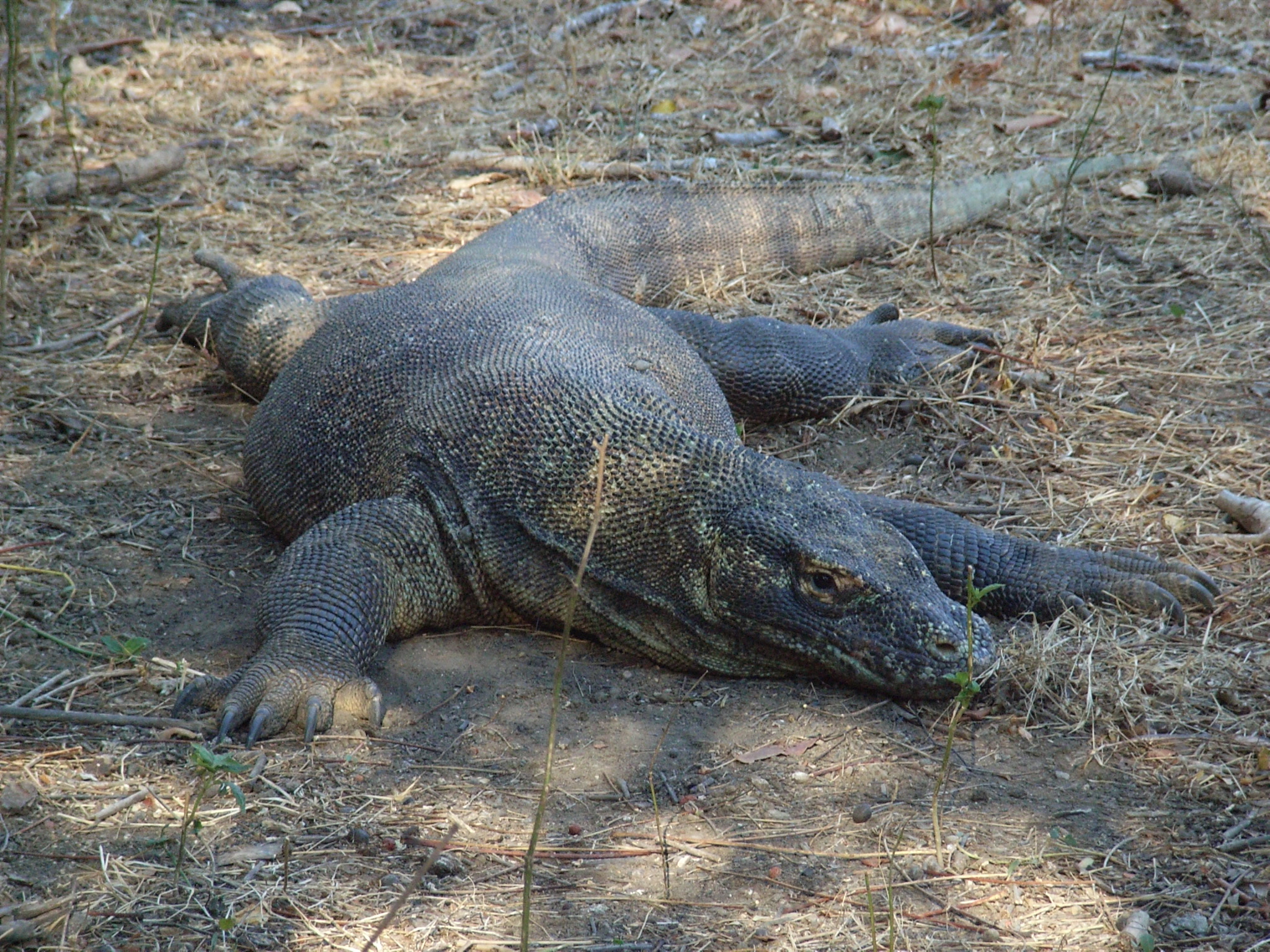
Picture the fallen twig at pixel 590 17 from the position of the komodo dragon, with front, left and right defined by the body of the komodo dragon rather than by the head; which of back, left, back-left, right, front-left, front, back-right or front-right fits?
back-left

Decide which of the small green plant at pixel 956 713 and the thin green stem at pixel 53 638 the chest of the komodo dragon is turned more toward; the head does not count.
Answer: the small green plant

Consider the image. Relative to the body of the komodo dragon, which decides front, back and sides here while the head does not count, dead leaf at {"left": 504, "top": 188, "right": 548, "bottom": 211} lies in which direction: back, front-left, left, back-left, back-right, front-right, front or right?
back-left

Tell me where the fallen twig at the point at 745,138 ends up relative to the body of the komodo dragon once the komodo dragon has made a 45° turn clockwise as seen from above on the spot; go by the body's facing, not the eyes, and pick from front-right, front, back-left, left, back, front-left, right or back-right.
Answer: back

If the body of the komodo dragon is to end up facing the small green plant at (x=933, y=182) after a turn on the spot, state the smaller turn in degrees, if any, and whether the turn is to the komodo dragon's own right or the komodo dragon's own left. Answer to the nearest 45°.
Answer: approximately 90° to the komodo dragon's own left

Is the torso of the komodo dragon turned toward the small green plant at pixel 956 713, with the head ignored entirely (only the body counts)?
yes

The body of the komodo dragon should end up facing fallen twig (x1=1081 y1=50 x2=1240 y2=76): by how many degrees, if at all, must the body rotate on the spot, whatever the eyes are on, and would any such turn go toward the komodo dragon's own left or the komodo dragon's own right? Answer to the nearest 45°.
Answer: approximately 90° to the komodo dragon's own left

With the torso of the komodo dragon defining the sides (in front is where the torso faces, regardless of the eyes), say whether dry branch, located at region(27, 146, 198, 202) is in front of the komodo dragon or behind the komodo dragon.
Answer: behind

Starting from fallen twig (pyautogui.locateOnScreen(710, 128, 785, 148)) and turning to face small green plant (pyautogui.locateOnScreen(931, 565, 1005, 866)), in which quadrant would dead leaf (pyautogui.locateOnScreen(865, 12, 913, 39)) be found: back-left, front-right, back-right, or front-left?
back-left

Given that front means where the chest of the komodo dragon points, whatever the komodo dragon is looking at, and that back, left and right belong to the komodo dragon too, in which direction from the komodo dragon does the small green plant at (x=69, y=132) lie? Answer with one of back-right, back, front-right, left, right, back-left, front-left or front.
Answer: back

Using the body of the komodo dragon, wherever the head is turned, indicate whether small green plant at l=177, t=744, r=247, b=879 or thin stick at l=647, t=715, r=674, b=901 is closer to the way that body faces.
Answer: the thin stick

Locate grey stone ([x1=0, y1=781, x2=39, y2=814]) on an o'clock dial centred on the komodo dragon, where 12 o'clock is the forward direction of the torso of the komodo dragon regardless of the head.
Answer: The grey stone is roughly at 3 o'clock from the komodo dragon.

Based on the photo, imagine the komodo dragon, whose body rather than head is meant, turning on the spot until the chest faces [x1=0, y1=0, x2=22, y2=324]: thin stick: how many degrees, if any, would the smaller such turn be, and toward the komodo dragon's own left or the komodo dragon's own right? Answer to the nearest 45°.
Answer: approximately 180°

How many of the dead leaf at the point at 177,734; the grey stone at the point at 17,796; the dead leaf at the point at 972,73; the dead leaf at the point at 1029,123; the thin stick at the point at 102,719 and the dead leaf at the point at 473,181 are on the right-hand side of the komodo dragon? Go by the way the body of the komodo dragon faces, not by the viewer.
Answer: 3

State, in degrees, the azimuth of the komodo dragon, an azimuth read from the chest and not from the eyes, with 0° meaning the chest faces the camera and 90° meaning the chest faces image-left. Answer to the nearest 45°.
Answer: approximately 315°

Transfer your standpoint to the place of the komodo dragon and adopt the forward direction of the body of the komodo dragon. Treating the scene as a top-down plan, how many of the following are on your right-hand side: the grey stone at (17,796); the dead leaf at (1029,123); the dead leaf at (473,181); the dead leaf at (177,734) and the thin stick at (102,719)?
3

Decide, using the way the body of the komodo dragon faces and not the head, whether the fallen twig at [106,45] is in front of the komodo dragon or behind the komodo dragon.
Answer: behind
